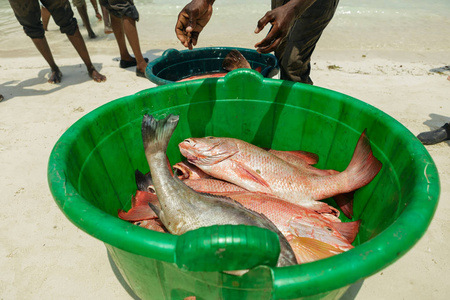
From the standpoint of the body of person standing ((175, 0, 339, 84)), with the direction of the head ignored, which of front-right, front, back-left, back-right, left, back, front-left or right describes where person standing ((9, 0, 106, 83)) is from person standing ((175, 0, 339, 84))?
front-right

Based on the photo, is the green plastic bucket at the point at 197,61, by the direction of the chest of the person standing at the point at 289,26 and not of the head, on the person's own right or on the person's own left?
on the person's own right

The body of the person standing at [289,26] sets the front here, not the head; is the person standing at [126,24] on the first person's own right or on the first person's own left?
on the first person's own right

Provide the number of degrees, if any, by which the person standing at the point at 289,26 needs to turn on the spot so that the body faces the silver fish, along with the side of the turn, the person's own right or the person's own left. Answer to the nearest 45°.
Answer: approximately 45° to the person's own left

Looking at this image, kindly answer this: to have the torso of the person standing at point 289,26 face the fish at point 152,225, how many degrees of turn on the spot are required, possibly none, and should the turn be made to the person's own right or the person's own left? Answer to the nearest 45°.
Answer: approximately 45° to the person's own left
